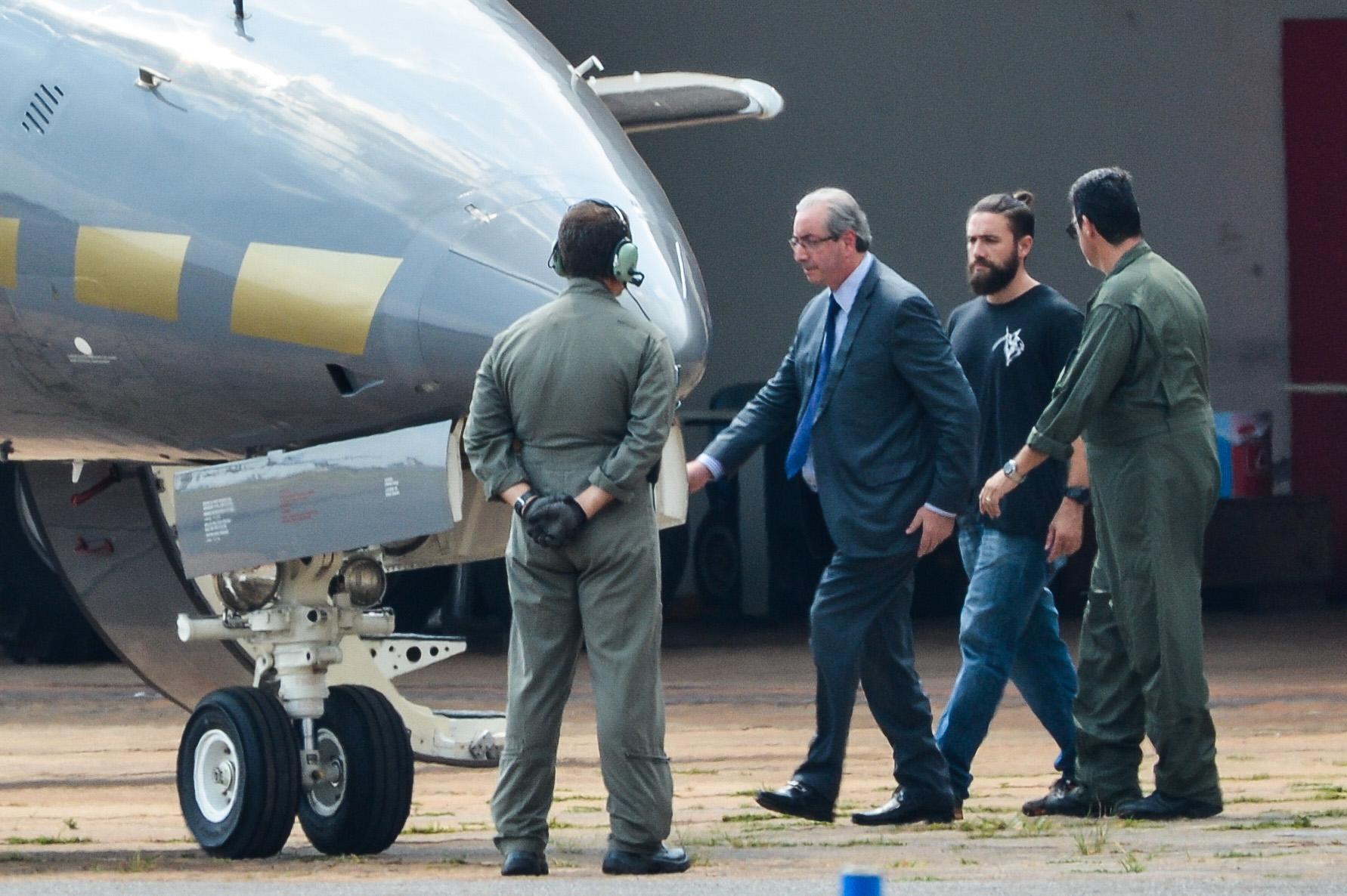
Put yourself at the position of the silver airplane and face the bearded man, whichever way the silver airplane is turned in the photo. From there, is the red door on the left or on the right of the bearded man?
left

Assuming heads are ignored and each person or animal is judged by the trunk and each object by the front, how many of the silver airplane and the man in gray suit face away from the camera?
0

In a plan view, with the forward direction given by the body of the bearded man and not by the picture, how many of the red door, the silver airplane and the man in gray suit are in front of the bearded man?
2

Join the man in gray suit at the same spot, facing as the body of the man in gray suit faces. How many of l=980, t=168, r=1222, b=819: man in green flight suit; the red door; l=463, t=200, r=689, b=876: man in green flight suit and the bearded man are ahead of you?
1

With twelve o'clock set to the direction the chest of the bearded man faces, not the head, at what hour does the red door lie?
The red door is roughly at 5 o'clock from the bearded man.

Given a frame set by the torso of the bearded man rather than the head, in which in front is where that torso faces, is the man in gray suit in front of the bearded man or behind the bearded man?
in front

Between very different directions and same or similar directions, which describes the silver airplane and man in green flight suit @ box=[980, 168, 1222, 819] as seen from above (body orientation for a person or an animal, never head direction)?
very different directions

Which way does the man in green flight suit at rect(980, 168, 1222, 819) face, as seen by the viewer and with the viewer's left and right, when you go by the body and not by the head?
facing away from the viewer and to the left of the viewer

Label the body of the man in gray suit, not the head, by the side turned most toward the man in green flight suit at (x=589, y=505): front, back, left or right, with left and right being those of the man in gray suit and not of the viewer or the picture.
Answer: front

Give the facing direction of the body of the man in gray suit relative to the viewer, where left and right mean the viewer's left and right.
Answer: facing the viewer and to the left of the viewer

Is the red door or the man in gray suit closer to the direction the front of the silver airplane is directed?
the man in gray suit

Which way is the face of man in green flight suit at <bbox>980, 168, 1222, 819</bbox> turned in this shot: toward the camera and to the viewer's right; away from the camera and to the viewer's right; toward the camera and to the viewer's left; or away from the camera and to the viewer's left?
away from the camera and to the viewer's left

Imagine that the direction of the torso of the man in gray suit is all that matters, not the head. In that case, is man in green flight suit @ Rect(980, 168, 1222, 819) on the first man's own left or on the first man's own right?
on the first man's own left

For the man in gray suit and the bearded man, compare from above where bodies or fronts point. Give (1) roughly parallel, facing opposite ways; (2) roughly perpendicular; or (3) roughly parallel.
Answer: roughly parallel

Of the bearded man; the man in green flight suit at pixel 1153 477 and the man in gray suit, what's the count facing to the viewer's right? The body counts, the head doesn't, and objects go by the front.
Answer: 0

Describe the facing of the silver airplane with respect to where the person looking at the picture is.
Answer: facing the viewer and to the right of the viewer

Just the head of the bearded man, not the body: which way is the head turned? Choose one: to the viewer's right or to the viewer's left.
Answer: to the viewer's left
